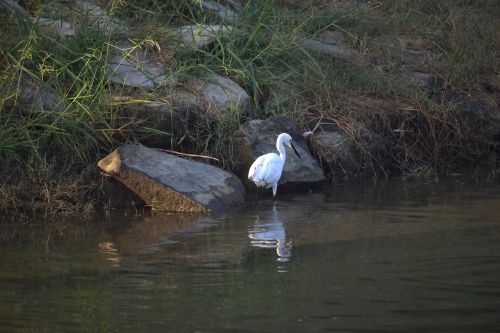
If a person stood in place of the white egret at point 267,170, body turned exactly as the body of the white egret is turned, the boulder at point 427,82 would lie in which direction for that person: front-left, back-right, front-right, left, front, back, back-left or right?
front-left

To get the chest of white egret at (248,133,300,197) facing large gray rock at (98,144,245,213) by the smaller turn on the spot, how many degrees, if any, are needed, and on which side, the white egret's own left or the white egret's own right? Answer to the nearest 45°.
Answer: approximately 135° to the white egret's own right

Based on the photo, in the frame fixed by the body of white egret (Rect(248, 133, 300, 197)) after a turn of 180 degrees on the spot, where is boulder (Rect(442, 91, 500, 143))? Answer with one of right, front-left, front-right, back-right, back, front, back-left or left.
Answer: back-right

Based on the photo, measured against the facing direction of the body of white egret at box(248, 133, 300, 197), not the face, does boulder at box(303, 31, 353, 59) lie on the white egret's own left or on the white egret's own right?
on the white egret's own left

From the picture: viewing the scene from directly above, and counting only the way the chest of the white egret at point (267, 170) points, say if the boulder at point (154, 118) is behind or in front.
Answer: behind

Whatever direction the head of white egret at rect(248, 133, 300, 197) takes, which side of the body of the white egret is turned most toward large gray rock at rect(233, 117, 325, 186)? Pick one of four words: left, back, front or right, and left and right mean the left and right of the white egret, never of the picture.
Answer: left

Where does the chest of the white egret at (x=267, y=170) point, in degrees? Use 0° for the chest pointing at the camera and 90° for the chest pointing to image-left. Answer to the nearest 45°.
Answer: approximately 270°

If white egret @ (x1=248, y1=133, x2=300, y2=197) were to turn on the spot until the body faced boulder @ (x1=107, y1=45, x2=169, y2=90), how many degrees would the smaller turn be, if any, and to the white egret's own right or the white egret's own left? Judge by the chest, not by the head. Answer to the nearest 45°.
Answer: approximately 180°

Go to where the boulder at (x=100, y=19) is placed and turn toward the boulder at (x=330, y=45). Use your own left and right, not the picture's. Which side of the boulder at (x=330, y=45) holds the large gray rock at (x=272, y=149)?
right

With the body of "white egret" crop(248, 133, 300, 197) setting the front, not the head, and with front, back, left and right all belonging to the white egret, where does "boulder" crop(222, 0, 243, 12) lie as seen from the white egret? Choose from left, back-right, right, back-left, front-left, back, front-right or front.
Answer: left
